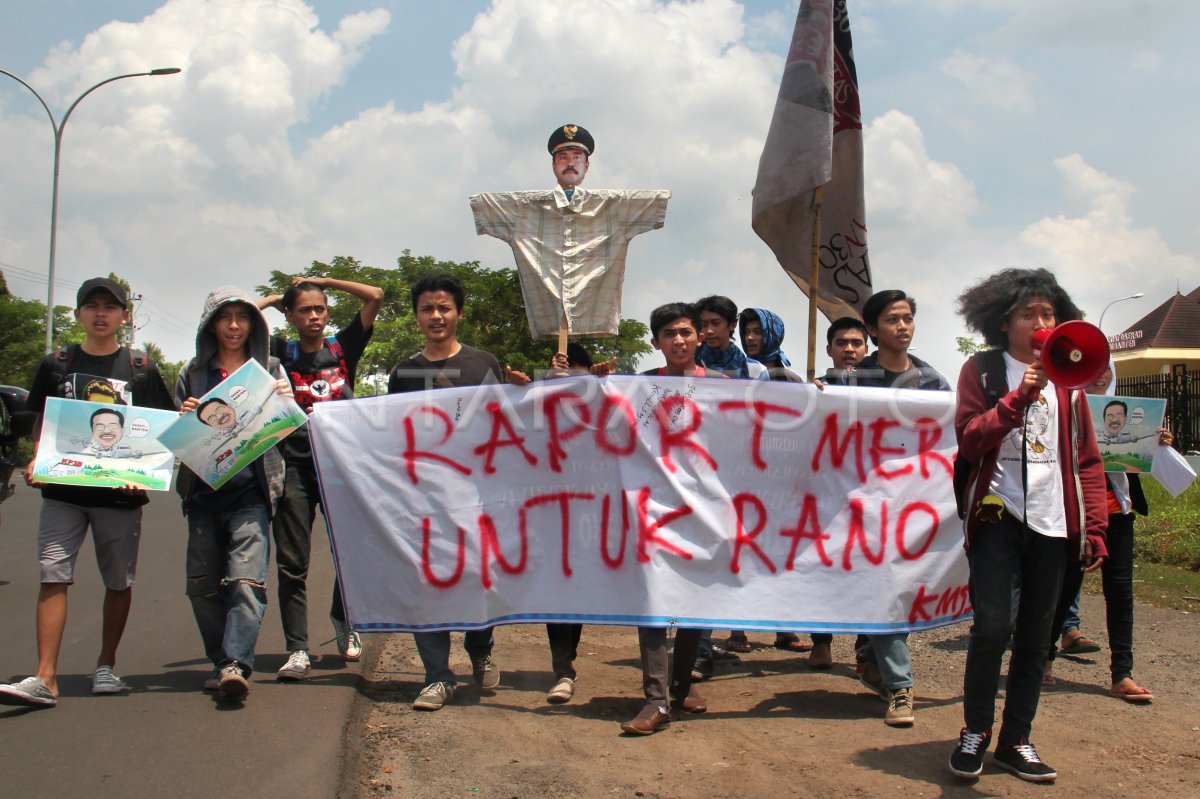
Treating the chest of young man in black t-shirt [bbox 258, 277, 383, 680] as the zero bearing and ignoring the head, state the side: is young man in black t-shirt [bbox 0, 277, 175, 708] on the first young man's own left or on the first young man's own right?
on the first young man's own right

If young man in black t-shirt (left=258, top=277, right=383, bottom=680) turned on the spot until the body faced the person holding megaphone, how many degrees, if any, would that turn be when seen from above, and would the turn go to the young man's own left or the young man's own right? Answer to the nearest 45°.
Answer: approximately 45° to the young man's own left

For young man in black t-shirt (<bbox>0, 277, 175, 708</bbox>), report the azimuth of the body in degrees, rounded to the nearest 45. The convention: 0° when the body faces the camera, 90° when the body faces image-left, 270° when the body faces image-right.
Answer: approximately 0°

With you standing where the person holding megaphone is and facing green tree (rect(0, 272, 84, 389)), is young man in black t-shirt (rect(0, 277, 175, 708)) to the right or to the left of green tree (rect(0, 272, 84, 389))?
left

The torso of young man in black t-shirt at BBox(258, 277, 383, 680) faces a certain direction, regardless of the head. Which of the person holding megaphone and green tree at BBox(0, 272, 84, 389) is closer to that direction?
the person holding megaphone

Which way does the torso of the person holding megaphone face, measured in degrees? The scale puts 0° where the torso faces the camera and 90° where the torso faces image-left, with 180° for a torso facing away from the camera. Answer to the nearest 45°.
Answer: approximately 0°

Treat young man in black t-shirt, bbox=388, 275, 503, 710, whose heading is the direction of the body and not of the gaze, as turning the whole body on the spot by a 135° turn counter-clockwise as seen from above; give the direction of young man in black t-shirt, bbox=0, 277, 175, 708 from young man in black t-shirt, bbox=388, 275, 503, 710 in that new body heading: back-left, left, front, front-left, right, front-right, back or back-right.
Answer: back-left

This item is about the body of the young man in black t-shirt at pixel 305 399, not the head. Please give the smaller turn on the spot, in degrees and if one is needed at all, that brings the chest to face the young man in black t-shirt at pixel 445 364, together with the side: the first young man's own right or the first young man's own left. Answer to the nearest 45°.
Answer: approximately 45° to the first young man's own left
